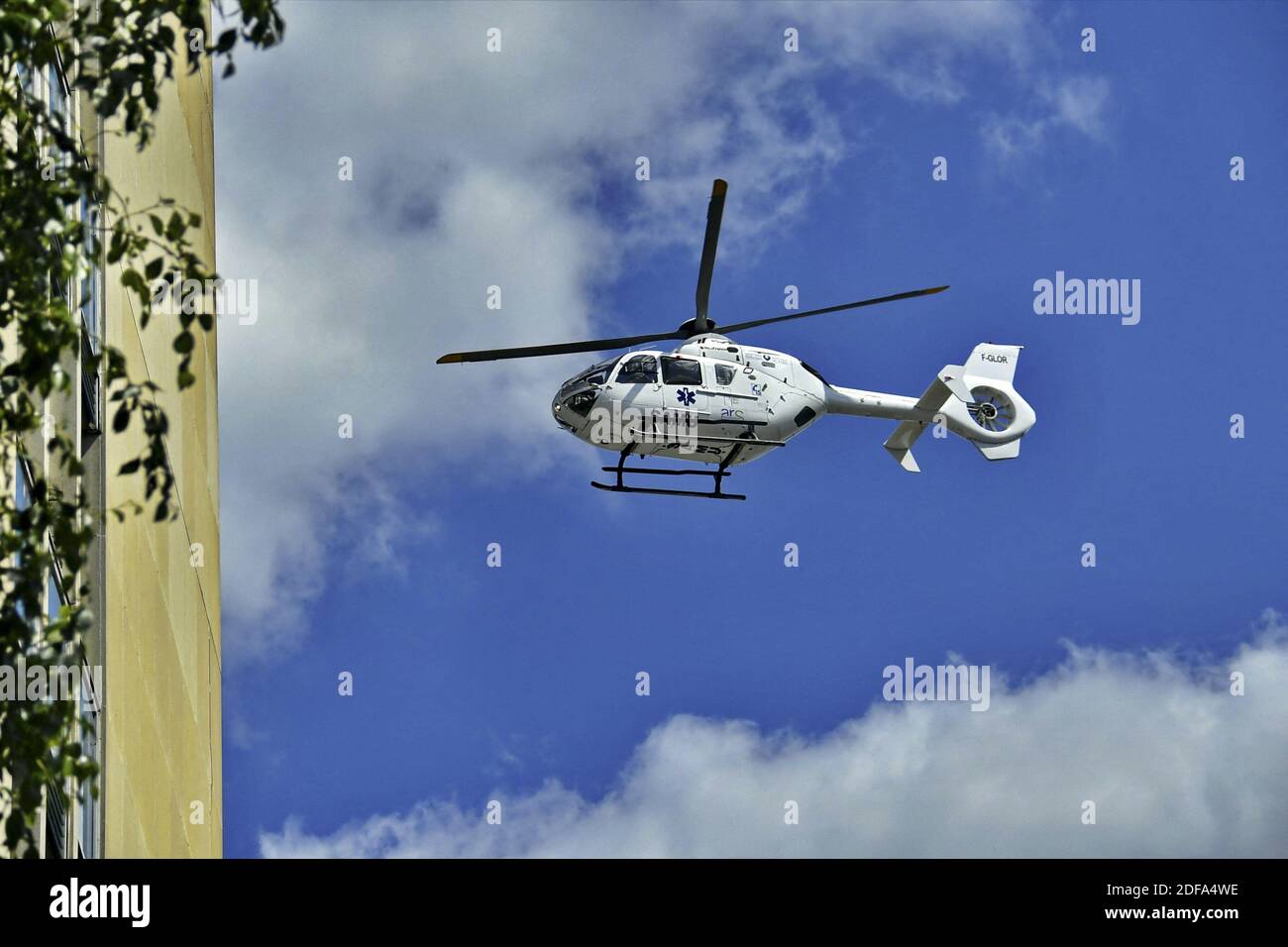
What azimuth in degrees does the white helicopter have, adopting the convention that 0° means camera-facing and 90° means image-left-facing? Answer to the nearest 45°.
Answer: approximately 90°
